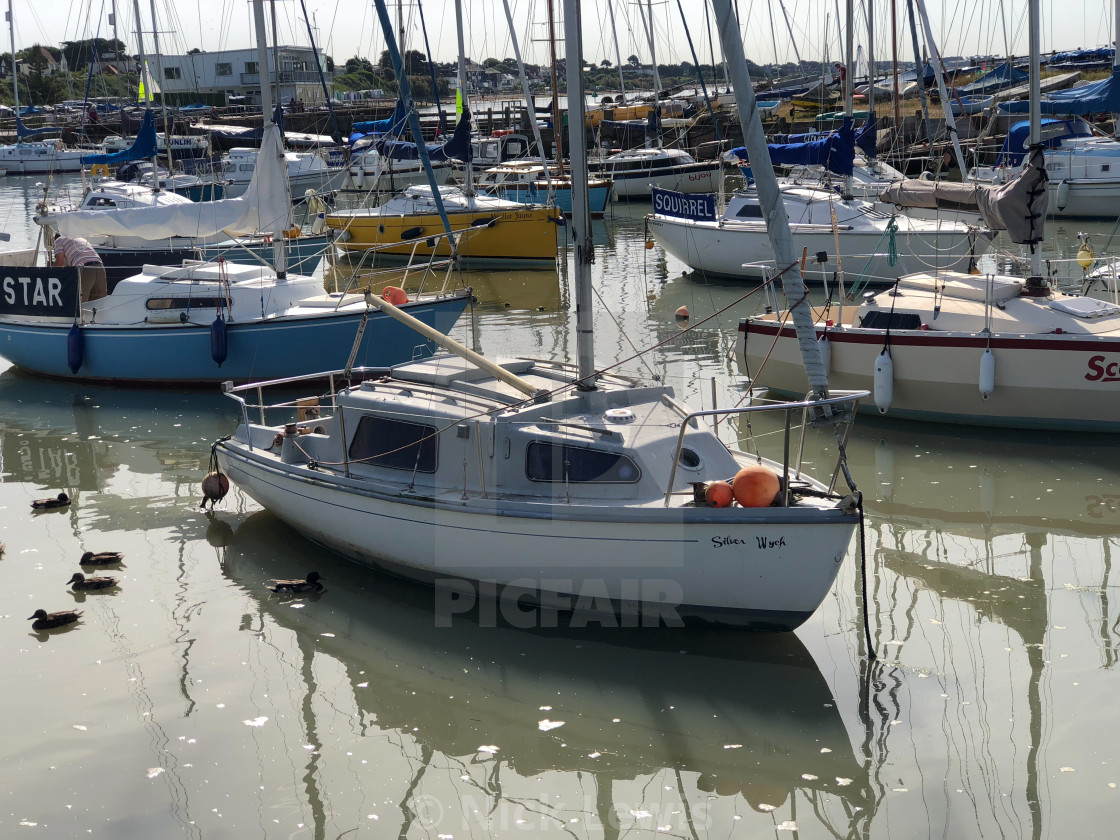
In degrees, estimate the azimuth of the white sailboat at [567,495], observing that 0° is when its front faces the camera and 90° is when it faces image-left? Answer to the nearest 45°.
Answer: approximately 315°

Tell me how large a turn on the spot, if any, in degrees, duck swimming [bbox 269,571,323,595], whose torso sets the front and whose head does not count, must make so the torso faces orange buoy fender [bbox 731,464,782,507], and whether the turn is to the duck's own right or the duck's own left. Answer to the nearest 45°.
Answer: approximately 45° to the duck's own right

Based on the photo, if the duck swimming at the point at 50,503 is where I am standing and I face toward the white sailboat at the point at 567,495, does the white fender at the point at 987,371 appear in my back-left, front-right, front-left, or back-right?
front-left

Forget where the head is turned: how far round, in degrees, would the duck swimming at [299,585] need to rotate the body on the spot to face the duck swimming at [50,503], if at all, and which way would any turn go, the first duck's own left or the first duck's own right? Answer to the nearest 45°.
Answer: approximately 135° to the first duck's own left

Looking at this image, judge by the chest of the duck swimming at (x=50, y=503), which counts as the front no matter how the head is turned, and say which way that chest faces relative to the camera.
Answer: to the viewer's right

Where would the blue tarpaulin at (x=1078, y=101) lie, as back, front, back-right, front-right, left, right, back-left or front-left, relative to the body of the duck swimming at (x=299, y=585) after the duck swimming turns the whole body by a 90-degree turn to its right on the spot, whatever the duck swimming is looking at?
back-left

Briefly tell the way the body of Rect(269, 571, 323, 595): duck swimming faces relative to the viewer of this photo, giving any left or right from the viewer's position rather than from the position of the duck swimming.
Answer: facing to the right of the viewer

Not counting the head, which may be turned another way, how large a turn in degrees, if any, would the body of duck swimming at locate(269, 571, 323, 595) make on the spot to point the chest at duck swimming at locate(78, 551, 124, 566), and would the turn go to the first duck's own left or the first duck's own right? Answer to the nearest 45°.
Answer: approximately 135° to the first duck's own left

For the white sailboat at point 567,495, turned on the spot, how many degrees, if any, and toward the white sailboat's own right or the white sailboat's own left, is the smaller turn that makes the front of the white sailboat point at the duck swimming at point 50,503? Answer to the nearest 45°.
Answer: approximately 180°
